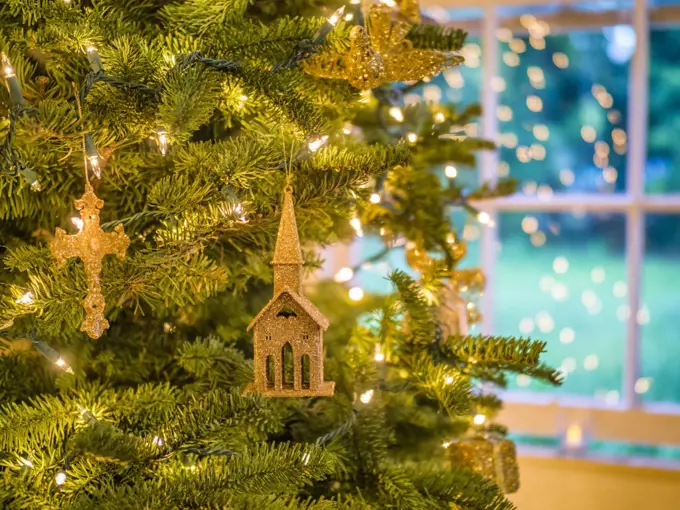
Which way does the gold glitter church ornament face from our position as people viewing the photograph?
facing the viewer

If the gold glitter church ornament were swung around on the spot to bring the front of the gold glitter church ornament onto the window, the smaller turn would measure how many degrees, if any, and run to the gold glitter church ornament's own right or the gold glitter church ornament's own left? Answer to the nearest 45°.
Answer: approximately 135° to the gold glitter church ornament's own left
